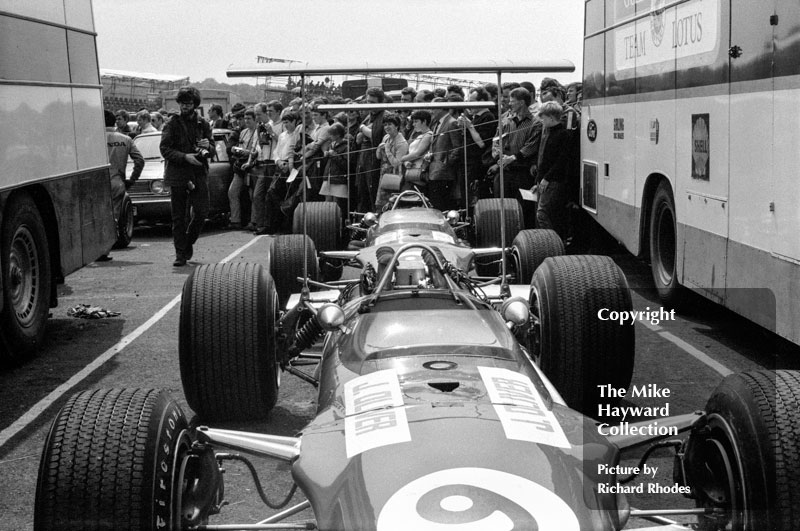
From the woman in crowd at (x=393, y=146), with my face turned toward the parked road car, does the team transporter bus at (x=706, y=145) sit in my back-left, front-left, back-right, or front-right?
back-left

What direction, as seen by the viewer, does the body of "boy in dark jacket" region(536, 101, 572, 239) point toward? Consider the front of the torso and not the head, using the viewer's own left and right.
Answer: facing to the left of the viewer

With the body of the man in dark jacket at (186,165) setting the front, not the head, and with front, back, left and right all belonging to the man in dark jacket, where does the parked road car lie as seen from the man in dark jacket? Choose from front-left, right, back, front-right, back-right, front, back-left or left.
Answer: back

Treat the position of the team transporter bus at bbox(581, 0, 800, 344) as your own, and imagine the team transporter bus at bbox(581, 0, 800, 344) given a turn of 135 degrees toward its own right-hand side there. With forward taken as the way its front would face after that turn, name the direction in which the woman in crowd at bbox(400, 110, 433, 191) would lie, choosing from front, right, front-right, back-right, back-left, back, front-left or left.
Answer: front-right

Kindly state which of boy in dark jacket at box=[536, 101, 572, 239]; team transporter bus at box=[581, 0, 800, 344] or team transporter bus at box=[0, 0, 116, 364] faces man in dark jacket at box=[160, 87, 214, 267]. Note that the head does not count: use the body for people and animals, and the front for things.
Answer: boy in dark jacket at box=[536, 101, 572, 239]

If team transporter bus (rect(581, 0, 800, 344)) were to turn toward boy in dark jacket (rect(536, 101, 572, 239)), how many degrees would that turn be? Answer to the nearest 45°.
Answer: approximately 180°
